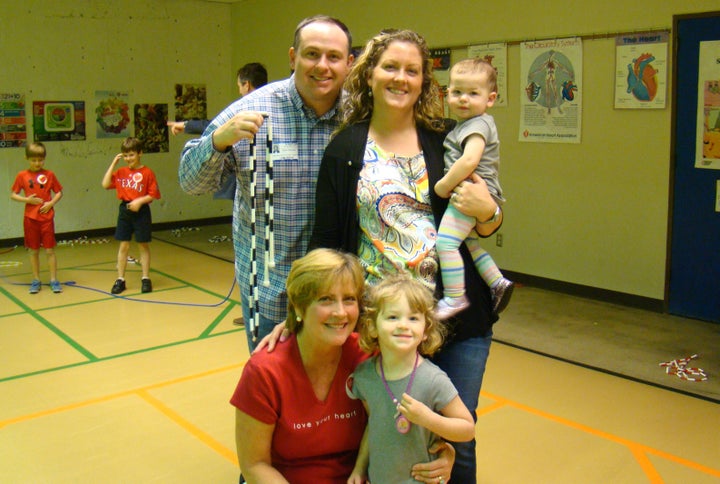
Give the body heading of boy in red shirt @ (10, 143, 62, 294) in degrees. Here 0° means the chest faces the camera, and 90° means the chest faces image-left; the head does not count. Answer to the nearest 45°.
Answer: approximately 0°

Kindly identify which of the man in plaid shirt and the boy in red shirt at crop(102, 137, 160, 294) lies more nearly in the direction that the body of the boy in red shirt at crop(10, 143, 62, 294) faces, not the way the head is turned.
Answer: the man in plaid shirt

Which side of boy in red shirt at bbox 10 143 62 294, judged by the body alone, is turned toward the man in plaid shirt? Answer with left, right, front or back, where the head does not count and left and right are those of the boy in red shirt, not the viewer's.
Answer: front

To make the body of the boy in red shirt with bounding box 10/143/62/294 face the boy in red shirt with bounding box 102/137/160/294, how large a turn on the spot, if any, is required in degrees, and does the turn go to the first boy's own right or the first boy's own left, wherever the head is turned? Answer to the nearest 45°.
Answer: approximately 90° to the first boy's own left
